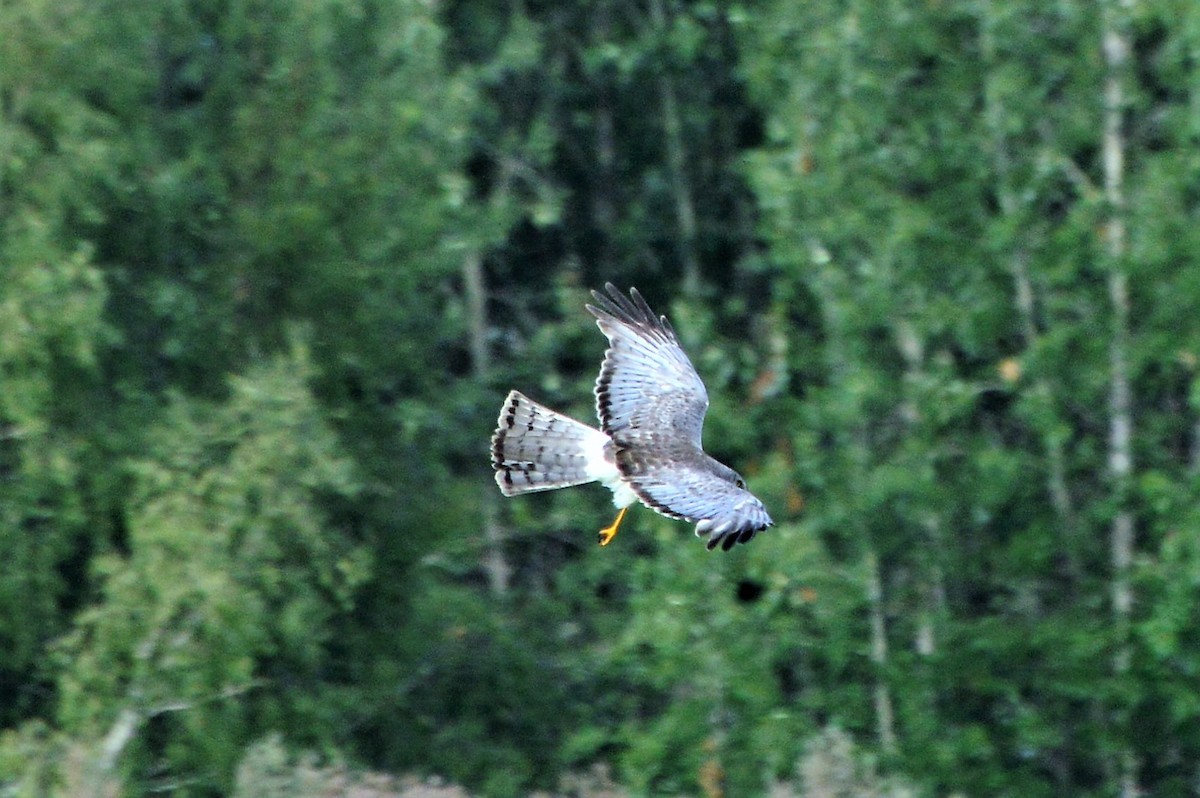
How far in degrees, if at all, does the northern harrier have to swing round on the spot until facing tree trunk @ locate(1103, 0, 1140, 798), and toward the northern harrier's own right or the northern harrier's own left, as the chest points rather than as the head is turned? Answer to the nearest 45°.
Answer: approximately 45° to the northern harrier's own left

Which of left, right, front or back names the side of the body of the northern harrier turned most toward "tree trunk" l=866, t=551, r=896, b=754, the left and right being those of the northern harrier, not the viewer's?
left

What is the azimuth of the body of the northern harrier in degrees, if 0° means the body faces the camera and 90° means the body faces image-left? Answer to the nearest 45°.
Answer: approximately 270°

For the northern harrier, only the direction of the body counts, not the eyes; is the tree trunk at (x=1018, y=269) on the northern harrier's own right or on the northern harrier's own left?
on the northern harrier's own left
